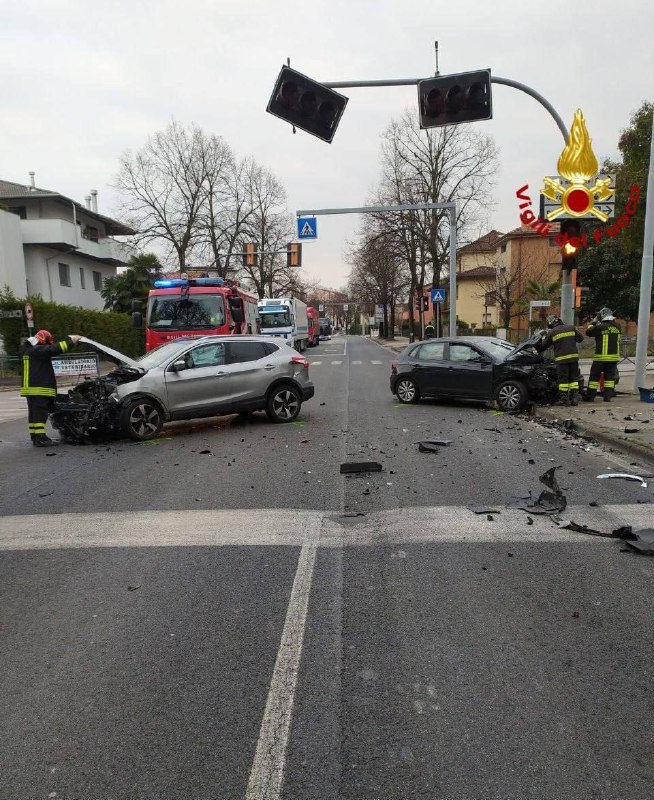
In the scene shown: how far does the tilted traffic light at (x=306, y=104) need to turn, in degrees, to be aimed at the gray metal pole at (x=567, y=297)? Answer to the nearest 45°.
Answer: approximately 135° to its left

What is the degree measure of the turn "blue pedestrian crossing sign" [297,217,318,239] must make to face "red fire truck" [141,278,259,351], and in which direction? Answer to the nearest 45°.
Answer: approximately 45° to its right

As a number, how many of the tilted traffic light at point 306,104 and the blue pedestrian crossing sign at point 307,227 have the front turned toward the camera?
2

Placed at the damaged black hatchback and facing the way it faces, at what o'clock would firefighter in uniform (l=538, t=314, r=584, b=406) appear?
The firefighter in uniform is roughly at 11 o'clock from the damaged black hatchback.

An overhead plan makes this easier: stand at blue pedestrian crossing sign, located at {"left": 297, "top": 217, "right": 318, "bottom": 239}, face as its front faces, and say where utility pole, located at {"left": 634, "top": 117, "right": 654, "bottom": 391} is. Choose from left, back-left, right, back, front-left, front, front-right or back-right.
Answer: front-left

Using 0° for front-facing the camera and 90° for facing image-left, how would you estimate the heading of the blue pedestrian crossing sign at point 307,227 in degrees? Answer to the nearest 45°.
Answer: approximately 0°

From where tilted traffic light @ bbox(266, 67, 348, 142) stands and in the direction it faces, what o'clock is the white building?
The white building is roughly at 5 o'clock from the tilted traffic light.

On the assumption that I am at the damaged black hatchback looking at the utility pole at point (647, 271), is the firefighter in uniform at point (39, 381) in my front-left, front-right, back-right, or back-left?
back-right

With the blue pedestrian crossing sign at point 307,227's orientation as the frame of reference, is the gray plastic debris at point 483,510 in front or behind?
in front

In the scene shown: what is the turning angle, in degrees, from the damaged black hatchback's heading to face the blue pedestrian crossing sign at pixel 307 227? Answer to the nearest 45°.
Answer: approximately 180°

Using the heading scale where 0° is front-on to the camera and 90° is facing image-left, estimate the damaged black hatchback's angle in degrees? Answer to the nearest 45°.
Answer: approximately 315°
